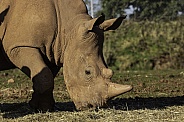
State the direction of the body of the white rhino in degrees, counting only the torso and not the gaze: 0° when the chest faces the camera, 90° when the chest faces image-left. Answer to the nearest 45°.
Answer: approximately 270°
